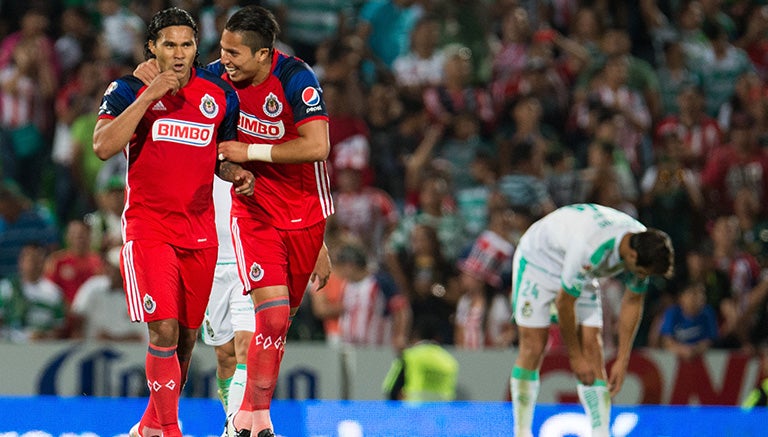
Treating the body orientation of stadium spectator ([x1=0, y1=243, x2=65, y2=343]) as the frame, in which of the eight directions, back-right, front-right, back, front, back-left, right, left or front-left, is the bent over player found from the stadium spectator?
front-left

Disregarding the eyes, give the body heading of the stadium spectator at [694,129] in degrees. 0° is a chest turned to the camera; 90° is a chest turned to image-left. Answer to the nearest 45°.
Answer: approximately 0°

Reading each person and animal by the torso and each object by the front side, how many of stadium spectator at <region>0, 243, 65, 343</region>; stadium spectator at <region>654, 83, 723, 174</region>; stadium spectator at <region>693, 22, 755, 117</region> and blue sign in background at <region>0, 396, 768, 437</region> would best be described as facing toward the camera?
4

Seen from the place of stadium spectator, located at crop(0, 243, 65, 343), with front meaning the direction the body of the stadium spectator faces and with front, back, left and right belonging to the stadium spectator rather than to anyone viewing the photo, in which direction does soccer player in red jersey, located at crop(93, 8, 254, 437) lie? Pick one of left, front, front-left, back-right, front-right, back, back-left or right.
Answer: front

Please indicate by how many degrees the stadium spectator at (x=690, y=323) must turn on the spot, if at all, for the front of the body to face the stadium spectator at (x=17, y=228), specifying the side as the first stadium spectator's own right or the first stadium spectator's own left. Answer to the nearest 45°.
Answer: approximately 90° to the first stadium spectator's own right

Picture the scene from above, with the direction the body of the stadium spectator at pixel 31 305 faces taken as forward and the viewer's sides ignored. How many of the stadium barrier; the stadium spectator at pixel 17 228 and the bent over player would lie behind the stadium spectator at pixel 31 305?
1

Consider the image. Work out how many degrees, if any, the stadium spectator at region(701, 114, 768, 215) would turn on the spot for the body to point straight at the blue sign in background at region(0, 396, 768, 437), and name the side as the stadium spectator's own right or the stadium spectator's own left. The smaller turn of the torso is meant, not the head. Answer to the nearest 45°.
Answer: approximately 45° to the stadium spectator's own right

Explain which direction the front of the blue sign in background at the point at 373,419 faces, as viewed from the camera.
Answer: facing the viewer

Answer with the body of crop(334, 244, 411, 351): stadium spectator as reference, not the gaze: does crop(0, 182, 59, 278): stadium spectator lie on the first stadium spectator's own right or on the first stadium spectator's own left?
on the first stadium spectator's own right

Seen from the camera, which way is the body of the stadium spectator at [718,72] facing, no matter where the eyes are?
toward the camera

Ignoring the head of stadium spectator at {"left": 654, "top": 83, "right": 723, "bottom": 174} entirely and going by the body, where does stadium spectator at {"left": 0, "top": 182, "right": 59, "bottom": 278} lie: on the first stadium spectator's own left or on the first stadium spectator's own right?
on the first stadium spectator's own right

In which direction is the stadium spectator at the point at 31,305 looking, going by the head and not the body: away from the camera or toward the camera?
toward the camera
